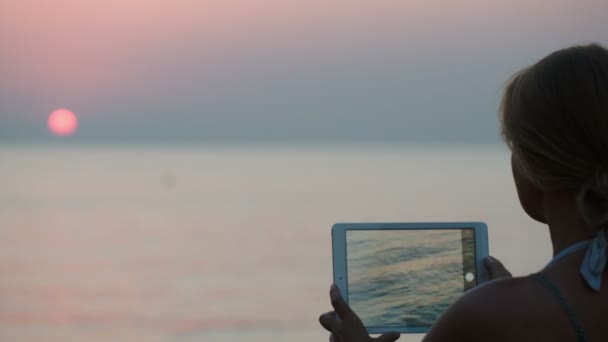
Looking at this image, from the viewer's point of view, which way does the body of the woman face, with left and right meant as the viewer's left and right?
facing away from the viewer and to the left of the viewer

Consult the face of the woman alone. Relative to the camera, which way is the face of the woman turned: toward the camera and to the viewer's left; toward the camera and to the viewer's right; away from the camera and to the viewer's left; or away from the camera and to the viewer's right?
away from the camera and to the viewer's left
